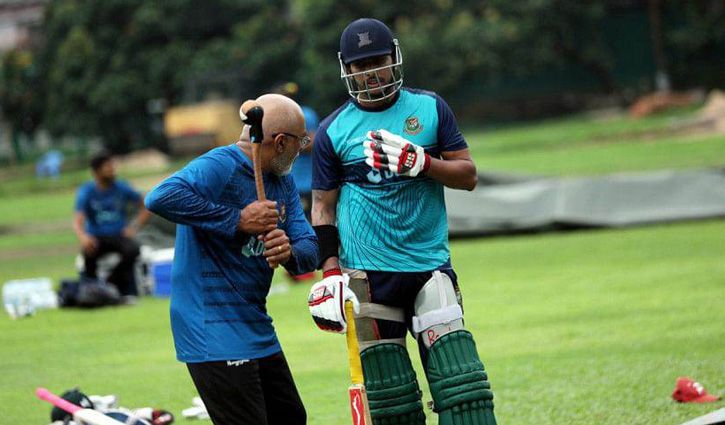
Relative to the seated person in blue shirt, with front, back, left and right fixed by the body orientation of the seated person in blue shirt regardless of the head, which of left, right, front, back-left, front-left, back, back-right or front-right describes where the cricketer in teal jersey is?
front

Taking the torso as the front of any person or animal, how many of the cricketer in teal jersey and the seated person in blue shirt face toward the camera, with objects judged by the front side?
2

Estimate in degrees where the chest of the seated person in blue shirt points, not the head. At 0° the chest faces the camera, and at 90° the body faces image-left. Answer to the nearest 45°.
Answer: approximately 0°

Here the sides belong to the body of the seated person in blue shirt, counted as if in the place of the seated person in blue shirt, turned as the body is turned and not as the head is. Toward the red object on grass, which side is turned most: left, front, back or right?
front

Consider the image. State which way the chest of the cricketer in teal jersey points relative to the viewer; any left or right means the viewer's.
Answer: facing the viewer

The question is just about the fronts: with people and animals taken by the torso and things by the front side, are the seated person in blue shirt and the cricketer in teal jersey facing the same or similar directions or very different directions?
same or similar directions

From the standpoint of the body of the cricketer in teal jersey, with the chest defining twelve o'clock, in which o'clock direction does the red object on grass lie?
The red object on grass is roughly at 8 o'clock from the cricketer in teal jersey.

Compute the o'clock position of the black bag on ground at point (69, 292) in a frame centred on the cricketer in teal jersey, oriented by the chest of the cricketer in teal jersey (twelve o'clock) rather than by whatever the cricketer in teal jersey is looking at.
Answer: The black bag on ground is roughly at 5 o'clock from the cricketer in teal jersey.
